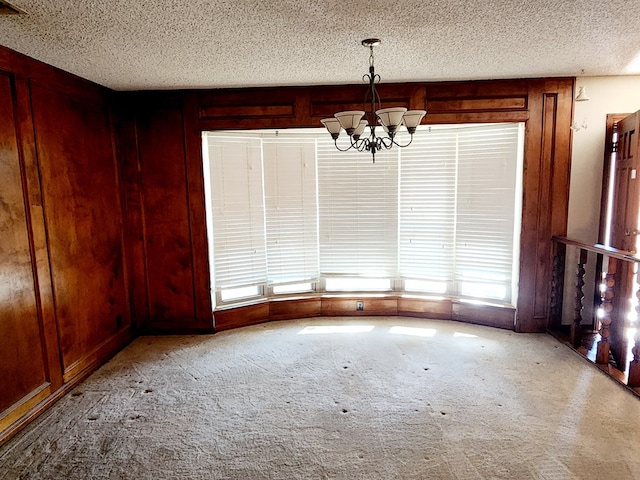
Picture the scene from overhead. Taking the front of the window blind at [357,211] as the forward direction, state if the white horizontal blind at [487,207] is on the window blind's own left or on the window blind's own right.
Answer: on the window blind's own left

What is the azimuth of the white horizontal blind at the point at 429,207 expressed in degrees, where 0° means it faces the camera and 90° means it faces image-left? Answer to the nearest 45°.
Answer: approximately 0°

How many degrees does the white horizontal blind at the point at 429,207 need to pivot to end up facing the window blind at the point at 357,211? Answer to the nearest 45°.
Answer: approximately 90° to its right

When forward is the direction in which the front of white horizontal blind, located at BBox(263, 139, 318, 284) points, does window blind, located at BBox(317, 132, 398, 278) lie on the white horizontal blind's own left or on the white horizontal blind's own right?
on the white horizontal blind's own left

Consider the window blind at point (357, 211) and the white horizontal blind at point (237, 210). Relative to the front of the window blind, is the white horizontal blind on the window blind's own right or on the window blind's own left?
on the window blind's own right

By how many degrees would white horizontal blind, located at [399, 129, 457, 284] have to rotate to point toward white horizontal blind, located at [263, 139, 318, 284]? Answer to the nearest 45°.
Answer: approximately 90° to its right

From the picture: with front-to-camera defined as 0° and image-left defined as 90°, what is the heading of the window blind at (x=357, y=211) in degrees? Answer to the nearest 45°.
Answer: approximately 0°

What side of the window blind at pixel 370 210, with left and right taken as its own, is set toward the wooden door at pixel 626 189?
left

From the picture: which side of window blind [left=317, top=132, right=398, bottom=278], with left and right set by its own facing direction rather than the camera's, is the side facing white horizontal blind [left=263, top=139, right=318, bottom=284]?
right
